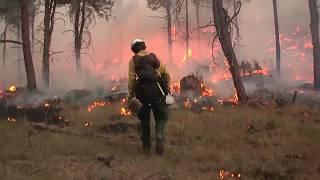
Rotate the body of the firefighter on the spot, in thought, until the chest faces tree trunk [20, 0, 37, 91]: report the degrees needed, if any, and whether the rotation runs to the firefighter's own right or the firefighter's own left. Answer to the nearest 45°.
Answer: approximately 45° to the firefighter's own left

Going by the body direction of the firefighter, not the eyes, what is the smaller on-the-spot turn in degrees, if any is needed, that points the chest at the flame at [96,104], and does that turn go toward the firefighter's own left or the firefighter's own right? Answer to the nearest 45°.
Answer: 0° — they already face it

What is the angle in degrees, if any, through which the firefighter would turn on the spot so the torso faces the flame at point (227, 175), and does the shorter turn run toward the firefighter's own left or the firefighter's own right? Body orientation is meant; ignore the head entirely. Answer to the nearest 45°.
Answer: approximately 135° to the firefighter's own right

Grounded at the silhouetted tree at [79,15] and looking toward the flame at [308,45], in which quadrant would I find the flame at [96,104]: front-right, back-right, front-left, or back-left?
back-right

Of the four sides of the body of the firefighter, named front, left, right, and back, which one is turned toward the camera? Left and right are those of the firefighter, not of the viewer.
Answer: back

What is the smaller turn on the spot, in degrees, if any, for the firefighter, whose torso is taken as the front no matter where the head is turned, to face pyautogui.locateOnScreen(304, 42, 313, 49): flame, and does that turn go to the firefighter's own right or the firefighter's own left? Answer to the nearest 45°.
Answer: approximately 45° to the firefighter's own right

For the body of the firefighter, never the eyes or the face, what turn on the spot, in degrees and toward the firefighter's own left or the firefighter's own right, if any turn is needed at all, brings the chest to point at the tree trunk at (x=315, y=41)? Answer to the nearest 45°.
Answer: approximately 45° to the firefighter's own right
